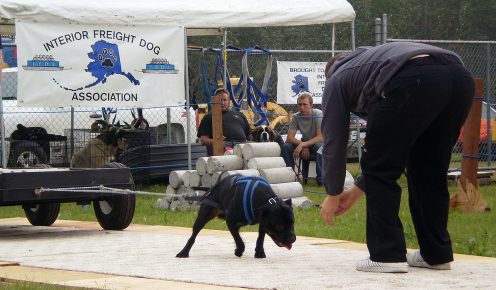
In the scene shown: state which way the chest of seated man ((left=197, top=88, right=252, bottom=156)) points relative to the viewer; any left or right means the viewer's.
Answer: facing the viewer

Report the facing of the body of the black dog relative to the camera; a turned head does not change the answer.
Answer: to the viewer's right

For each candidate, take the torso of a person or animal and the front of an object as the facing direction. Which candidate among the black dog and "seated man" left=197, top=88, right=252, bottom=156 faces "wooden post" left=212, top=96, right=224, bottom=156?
the seated man

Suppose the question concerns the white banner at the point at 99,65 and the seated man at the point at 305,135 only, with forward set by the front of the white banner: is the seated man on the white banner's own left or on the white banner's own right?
on the white banner's own left

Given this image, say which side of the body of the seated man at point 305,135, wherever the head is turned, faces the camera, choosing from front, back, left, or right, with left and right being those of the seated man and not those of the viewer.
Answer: front

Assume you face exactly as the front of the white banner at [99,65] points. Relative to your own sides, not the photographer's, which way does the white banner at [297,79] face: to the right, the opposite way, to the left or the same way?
the same way

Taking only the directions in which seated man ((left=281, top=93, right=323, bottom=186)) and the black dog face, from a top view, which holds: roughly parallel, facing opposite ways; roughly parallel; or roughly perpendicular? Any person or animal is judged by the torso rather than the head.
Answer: roughly perpendicular

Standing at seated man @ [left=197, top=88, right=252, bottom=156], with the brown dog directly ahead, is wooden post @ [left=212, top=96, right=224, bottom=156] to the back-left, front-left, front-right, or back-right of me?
front-left

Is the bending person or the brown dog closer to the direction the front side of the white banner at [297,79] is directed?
the bending person

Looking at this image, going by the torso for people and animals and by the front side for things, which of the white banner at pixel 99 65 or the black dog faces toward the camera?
the white banner

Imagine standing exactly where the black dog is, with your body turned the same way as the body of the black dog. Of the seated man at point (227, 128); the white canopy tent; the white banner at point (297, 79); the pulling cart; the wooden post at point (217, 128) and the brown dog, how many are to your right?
0

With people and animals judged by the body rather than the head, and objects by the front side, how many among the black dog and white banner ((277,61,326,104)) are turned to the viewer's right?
1

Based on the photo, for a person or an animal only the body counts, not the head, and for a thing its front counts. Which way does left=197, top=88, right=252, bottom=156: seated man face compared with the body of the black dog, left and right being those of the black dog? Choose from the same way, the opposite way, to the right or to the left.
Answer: to the right

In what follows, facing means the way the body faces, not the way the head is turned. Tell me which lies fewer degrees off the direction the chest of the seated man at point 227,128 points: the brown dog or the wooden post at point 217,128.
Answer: the wooden post

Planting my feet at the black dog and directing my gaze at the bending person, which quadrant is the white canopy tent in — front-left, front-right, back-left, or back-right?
back-left

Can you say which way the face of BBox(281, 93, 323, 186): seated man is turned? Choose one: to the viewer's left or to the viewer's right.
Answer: to the viewer's left

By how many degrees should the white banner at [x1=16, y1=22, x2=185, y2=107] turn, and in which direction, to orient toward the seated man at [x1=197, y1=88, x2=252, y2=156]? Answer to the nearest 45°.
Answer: approximately 135° to its left
